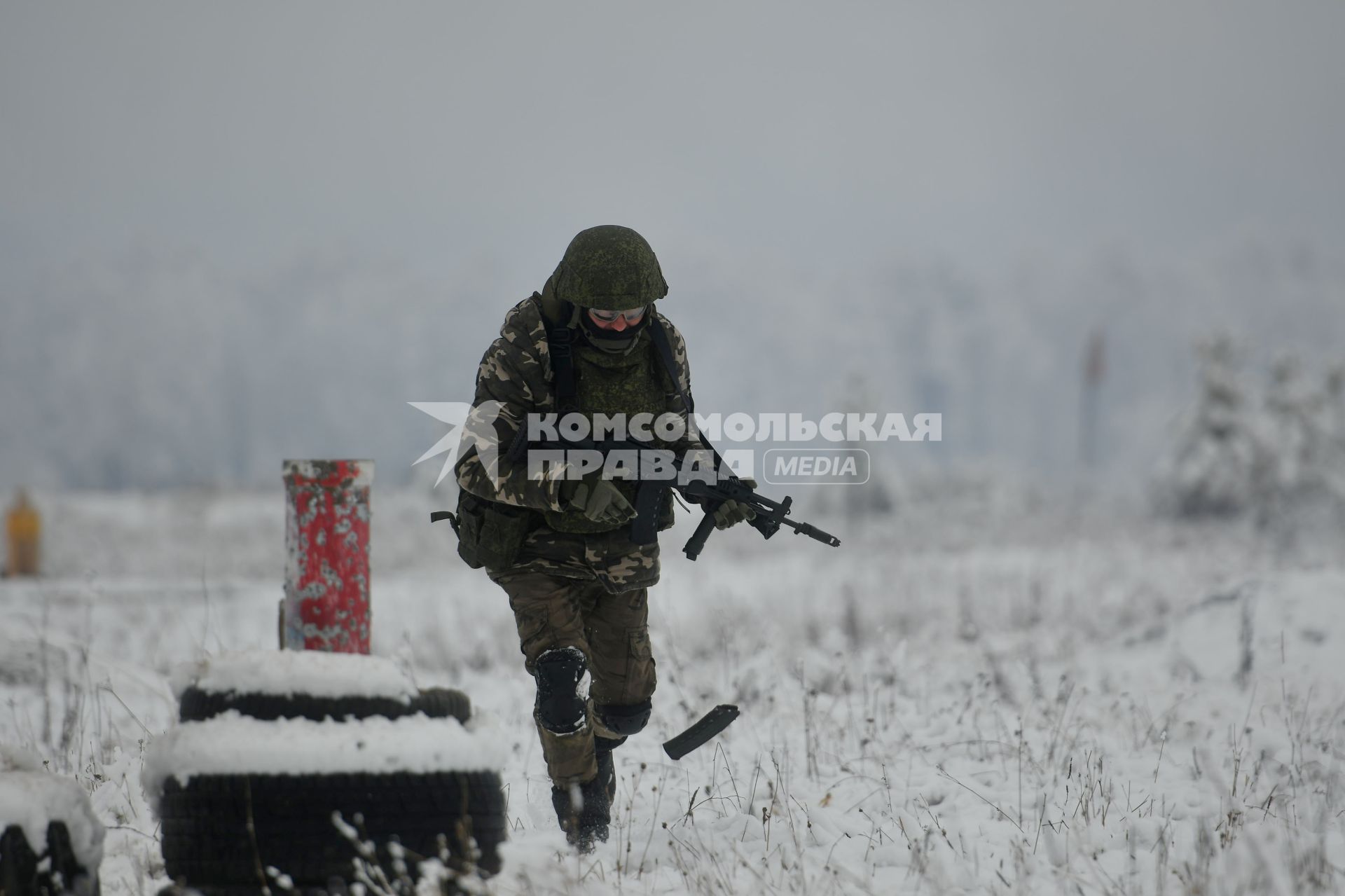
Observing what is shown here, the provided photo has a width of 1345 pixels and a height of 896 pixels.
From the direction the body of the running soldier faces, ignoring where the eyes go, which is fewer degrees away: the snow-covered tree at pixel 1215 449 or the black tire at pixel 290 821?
the black tire

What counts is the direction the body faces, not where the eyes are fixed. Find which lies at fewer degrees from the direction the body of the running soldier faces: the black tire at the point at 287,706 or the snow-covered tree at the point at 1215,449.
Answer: the black tire

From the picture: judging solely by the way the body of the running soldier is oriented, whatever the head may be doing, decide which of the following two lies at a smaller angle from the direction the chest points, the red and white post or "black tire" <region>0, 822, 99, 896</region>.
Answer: the black tire

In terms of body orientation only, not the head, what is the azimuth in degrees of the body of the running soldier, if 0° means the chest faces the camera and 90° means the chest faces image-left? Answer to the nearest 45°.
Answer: approximately 0°

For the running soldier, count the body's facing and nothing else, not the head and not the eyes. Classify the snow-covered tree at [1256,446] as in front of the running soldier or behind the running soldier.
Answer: behind
